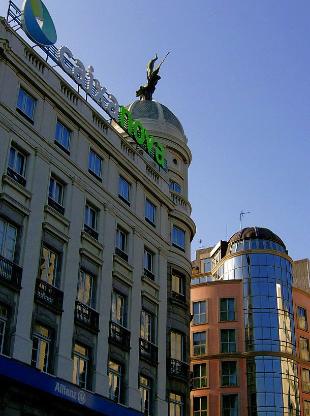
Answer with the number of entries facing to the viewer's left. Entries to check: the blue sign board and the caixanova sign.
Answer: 0

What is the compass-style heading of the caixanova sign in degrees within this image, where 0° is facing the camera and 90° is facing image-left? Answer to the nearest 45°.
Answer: approximately 315°

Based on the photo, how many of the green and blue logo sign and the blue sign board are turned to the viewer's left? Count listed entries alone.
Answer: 0
